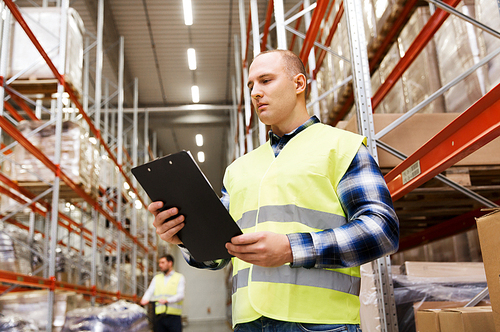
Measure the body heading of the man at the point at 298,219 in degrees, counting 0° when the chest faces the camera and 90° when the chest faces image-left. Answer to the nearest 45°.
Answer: approximately 45°

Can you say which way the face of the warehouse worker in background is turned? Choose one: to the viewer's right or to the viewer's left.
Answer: to the viewer's left

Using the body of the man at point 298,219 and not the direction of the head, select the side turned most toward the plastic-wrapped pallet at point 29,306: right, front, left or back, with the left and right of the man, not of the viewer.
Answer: right

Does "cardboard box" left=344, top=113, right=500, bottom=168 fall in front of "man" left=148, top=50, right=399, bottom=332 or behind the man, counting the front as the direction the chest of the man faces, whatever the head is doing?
behind
